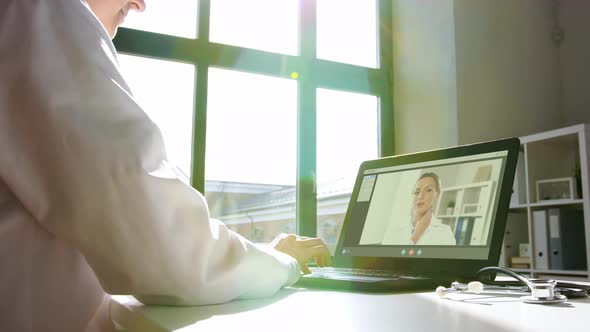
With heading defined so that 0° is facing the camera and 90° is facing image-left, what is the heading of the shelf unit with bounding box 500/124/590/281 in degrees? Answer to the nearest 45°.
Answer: approximately 45°

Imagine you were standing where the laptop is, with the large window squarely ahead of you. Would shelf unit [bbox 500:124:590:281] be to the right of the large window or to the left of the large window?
right

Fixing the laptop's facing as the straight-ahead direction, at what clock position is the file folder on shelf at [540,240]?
The file folder on shelf is roughly at 5 o'clock from the laptop.

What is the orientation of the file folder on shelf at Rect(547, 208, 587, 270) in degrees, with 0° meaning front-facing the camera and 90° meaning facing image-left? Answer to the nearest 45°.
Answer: approximately 45°
